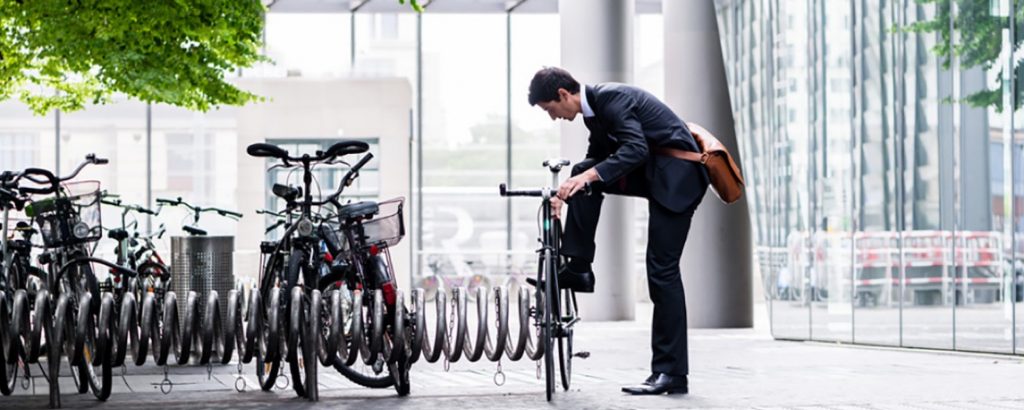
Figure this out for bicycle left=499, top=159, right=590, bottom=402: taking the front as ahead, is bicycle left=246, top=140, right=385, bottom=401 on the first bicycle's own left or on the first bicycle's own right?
on the first bicycle's own right

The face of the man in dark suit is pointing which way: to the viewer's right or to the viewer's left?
to the viewer's left

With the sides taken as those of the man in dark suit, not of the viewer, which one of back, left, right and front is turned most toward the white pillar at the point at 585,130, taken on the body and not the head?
right

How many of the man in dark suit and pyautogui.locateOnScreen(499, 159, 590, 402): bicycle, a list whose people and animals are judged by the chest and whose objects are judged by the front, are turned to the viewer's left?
1

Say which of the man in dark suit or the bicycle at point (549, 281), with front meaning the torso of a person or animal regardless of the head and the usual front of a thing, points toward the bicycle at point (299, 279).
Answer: the man in dark suit

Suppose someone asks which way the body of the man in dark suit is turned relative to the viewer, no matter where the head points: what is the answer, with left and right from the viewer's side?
facing to the left of the viewer

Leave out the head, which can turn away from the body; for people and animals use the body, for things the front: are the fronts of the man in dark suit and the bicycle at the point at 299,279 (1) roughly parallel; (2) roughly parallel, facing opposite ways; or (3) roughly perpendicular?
roughly perpendicular
